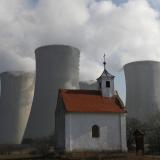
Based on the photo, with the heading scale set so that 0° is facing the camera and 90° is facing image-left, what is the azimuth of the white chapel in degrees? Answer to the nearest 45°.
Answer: approximately 270°

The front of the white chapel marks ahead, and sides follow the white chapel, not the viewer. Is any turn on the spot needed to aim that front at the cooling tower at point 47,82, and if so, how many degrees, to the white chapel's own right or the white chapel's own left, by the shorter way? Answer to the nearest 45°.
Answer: approximately 90° to the white chapel's own left
